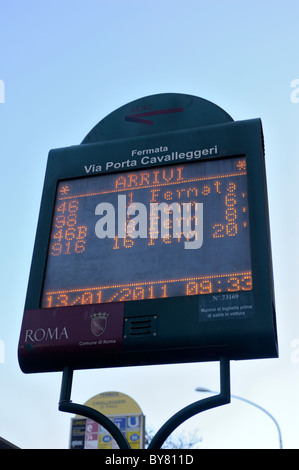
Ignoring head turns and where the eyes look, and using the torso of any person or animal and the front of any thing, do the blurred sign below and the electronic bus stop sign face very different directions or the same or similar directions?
same or similar directions

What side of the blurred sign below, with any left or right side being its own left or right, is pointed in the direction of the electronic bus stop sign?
front

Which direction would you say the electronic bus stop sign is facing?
toward the camera

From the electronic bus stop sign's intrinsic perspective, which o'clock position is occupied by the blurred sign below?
The blurred sign below is roughly at 6 o'clock from the electronic bus stop sign.

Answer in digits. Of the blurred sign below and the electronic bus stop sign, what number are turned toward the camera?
2
